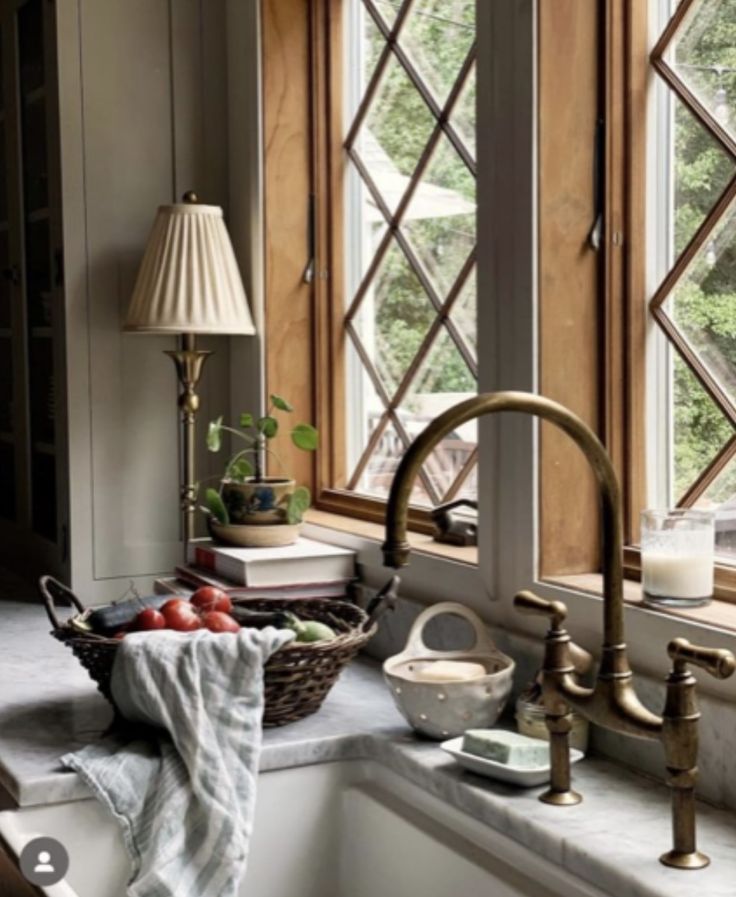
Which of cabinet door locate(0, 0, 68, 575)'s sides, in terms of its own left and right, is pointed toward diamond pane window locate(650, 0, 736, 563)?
left

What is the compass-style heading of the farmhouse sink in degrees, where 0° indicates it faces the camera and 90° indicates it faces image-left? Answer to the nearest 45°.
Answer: approximately 45°

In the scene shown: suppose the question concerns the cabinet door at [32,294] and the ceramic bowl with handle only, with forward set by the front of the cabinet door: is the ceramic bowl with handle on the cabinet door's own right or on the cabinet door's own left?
on the cabinet door's own left

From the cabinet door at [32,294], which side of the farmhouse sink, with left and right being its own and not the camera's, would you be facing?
right

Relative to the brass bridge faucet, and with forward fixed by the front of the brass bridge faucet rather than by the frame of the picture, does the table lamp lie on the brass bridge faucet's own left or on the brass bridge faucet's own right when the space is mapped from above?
on the brass bridge faucet's own right

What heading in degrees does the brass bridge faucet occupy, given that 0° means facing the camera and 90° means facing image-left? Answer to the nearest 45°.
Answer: approximately 45°

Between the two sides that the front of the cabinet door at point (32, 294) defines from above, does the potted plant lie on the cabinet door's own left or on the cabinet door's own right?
on the cabinet door's own left

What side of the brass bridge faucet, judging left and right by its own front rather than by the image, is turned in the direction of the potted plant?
right

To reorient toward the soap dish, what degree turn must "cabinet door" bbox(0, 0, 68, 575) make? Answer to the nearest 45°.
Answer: approximately 45° to its left
